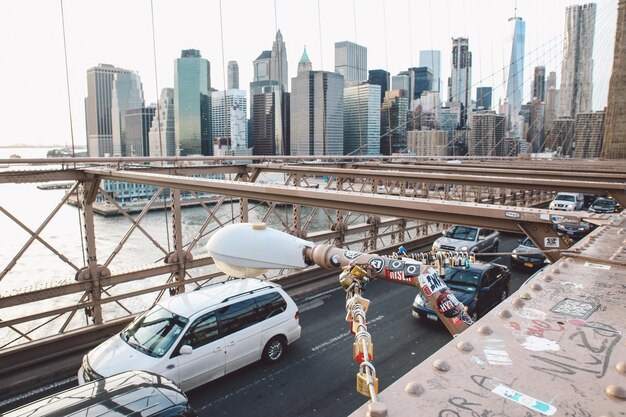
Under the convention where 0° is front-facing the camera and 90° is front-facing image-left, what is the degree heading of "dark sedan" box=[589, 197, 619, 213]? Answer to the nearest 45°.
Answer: approximately 45°

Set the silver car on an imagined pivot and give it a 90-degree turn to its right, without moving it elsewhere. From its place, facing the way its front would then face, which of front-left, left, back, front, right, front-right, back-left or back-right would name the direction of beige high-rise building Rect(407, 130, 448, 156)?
front-right

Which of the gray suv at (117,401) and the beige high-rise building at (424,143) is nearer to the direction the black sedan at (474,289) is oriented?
the gray suv

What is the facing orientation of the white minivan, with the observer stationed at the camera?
facing the viewer and to the left of the viewer

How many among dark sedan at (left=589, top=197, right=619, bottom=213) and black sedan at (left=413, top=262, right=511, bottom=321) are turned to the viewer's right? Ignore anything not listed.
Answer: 0

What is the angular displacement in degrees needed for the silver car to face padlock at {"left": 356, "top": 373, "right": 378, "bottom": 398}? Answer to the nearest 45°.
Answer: approximately 45° to its left

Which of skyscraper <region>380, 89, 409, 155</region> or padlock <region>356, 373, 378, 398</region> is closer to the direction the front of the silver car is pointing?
the padlock

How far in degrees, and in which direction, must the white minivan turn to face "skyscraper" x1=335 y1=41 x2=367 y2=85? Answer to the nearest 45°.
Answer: approximately 180°

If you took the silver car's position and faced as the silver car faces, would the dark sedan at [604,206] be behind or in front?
behind
